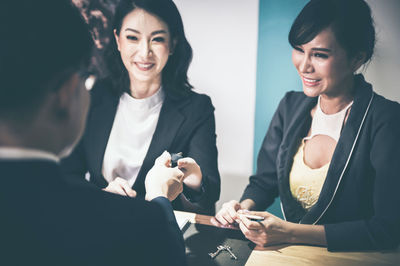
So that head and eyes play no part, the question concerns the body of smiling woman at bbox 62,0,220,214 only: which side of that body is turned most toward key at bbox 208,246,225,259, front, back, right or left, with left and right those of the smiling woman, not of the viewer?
front

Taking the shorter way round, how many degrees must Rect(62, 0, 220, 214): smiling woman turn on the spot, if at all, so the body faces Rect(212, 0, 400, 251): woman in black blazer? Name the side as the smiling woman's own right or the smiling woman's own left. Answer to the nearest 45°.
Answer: approximately 45° to the smiling woman's own left

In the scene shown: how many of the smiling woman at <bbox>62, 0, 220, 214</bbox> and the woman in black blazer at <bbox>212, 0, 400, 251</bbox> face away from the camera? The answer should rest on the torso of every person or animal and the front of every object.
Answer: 0

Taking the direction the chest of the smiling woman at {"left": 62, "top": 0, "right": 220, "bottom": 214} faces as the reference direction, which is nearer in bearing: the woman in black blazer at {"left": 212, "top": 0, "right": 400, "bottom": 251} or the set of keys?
the set of keys

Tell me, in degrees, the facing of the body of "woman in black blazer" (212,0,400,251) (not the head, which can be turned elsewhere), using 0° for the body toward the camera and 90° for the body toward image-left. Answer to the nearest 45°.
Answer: approximately 45°

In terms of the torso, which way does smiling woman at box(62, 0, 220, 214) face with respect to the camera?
toward the camera

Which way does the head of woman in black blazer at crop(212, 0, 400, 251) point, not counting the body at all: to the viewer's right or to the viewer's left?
to the viewer's left

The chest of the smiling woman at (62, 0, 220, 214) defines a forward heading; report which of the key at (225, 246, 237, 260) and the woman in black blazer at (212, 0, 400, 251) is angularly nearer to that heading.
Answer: the key
